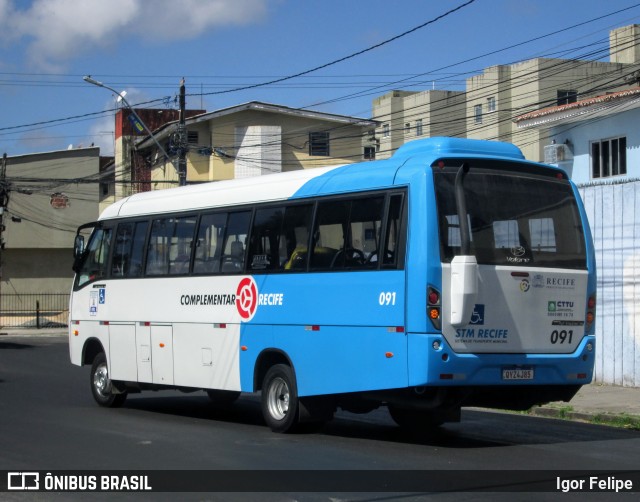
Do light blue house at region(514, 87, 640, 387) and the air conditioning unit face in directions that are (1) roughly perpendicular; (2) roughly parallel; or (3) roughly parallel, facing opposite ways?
roughly parallel

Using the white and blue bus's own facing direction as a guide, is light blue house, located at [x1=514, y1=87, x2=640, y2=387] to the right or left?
on its right

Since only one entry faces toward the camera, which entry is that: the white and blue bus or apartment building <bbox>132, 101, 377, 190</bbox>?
the apartment building

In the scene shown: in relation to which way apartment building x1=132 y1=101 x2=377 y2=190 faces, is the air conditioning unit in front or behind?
in front

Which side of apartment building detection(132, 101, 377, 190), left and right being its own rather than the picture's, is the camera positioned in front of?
front

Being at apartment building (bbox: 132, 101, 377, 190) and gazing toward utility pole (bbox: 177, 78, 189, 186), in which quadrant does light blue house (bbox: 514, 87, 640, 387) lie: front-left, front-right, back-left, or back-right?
front-left

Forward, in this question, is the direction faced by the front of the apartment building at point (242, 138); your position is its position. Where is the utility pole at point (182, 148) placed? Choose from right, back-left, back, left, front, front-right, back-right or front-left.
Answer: front

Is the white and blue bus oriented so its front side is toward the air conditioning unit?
no

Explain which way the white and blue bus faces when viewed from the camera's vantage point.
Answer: facing away from the viewer and to the left of the viewer

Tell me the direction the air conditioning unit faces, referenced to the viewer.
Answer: facing the viewer and to the left of the viewer

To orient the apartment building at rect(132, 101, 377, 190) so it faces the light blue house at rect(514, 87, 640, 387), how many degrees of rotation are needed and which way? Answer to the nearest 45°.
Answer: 0° — it already faces it

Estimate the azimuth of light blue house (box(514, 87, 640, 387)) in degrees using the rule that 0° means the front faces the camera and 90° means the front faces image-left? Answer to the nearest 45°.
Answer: approximately 45°
